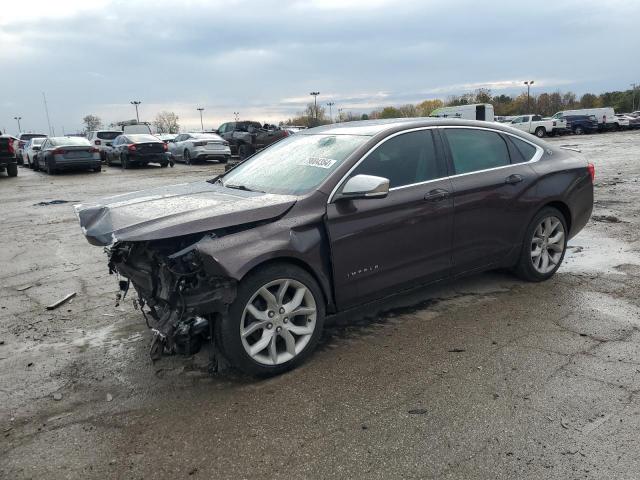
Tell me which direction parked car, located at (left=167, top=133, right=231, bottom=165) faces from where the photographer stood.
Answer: facing away from the viewer and to the left of the viewer

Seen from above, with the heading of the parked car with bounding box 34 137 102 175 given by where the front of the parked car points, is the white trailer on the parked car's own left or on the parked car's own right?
on the parked car's own right

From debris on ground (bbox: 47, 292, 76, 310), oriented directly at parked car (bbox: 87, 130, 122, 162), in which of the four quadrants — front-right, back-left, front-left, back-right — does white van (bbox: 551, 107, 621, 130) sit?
front-right

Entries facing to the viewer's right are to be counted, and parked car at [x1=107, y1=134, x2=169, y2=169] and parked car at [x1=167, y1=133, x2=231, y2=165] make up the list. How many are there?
0

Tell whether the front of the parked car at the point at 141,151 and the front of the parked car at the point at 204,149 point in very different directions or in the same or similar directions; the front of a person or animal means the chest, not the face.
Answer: same or similar directions

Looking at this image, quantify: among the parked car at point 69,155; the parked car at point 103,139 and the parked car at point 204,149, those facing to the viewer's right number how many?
0

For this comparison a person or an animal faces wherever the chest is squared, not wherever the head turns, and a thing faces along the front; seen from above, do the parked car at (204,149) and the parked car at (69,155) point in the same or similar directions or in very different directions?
same or similar directions

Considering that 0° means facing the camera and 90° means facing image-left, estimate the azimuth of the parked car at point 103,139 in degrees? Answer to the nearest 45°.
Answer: approximately 135°

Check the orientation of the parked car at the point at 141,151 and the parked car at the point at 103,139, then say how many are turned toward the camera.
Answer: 0

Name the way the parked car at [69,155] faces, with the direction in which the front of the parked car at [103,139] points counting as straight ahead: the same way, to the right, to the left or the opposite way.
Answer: the same way

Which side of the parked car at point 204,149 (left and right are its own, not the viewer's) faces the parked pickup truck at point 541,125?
right
